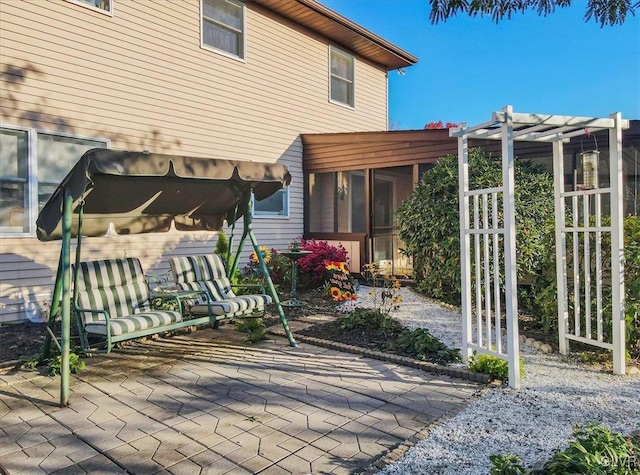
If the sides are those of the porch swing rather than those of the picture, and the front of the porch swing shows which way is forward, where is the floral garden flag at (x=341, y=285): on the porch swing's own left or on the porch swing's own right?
on the porch swing's own left

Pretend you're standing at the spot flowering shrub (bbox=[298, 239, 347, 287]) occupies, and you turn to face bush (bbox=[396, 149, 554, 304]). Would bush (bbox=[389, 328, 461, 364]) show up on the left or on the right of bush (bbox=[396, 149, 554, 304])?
right

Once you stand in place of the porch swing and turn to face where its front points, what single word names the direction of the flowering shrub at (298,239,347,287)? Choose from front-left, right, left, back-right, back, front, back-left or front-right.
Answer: left

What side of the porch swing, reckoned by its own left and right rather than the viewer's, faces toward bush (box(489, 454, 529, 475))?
front

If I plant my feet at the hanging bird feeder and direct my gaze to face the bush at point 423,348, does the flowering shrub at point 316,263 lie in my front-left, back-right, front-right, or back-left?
front-right

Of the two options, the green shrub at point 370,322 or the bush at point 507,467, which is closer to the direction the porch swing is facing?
the bush

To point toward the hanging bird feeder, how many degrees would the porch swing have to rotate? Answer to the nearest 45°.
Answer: approximately 45° to its left

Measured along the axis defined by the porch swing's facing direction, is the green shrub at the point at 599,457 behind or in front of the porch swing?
in front

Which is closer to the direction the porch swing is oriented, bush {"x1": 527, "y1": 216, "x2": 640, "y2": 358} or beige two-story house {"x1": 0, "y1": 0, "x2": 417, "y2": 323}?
the bush

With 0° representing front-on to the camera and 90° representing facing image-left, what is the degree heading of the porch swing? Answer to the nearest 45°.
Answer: approximately 315°

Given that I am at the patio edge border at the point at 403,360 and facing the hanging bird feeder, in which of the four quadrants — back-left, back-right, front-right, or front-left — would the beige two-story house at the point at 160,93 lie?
back-left

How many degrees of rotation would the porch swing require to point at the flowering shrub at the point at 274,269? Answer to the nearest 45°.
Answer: approximately 90° to its left

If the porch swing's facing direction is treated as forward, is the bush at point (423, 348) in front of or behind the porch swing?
in front
